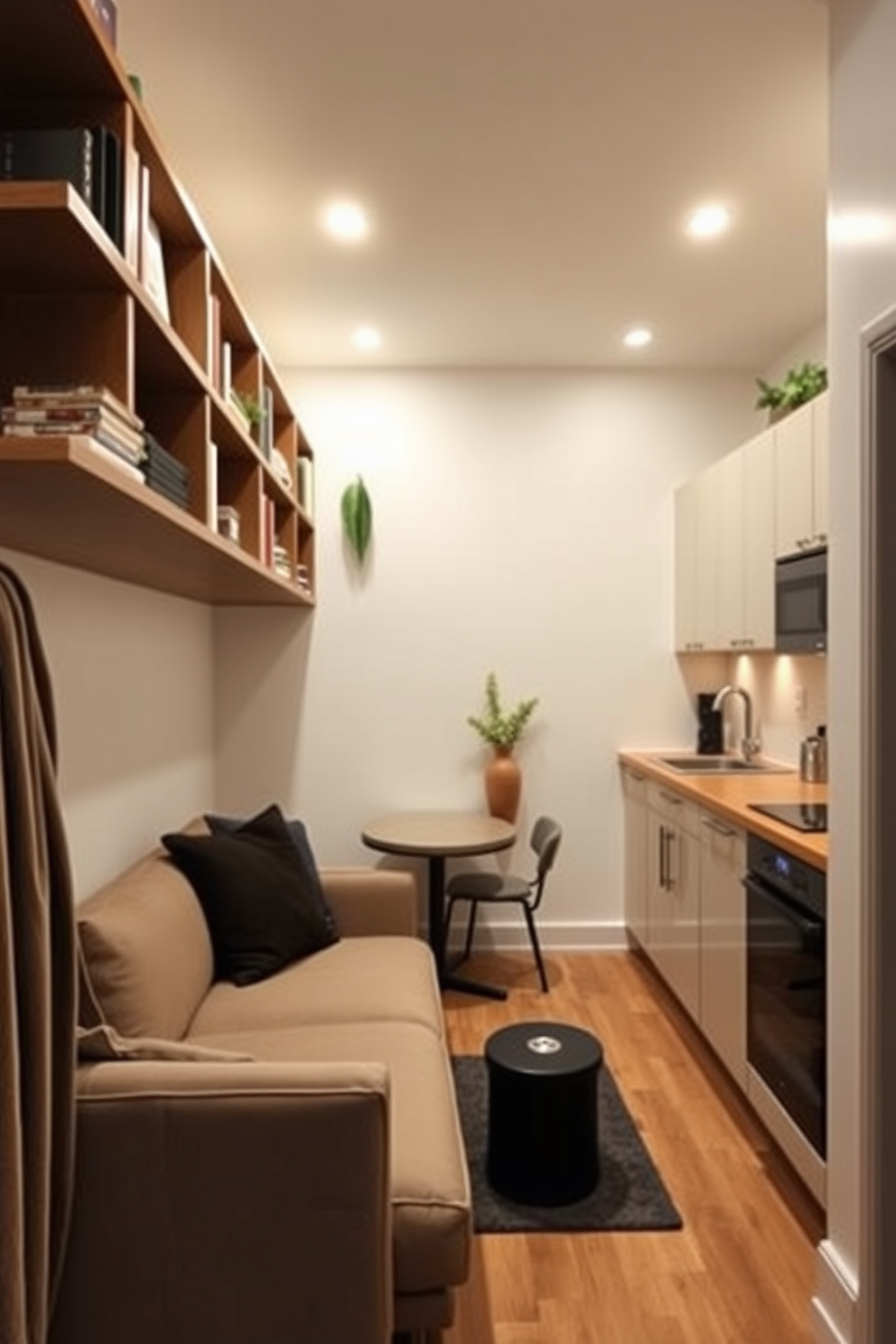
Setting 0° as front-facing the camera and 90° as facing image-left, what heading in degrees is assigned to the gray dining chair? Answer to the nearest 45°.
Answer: approximately 90°

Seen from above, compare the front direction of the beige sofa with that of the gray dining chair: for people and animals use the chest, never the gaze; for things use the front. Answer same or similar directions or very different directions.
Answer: very different directions

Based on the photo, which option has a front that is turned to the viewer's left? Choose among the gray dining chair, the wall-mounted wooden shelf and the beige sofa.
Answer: the gray dining chair

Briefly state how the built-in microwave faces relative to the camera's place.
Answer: facing the viewer and to the left of the viewer

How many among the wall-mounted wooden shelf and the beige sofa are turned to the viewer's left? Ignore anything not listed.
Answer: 0

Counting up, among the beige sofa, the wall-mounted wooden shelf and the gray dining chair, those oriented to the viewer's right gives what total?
2

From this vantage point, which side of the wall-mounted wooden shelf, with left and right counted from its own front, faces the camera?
right

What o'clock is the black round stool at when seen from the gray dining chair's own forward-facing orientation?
The black round stool is roughly at 9 o'clock from the gray dining chair.

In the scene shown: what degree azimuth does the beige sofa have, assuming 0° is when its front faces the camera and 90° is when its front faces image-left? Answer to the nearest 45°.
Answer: approximately 270°

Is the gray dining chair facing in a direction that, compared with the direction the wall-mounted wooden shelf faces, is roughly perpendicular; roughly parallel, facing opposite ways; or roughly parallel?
roughly parallel, facing opposite ways

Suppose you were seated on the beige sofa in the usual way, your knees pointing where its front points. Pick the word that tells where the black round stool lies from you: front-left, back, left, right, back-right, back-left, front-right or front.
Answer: front-left

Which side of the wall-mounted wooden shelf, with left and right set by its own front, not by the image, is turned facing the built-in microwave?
front
